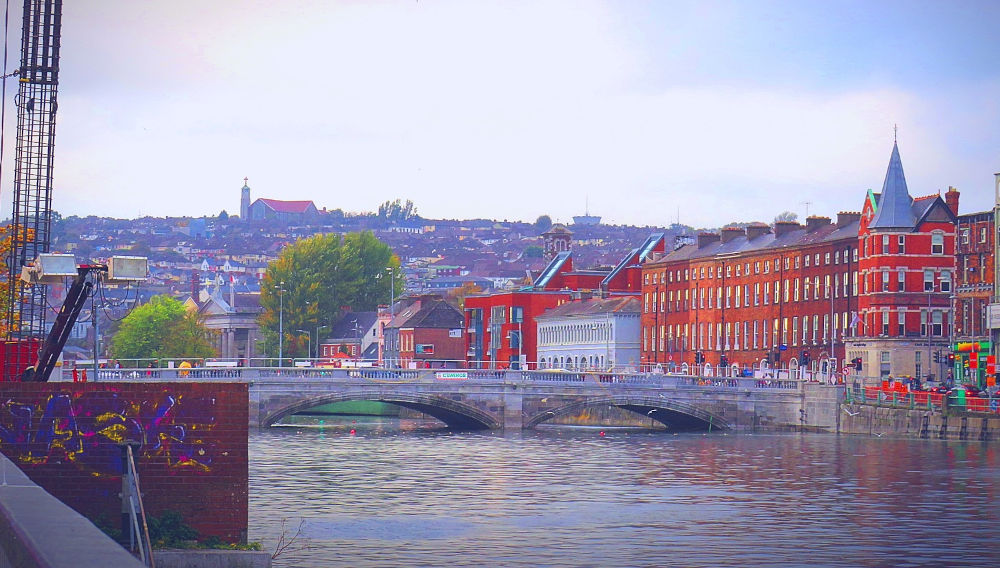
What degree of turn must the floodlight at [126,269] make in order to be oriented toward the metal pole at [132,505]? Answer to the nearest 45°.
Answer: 0° — it already faces it

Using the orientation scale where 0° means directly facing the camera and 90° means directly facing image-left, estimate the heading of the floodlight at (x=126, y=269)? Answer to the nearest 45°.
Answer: approximately 0°

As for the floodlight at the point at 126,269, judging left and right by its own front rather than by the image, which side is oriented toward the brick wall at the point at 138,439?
front
